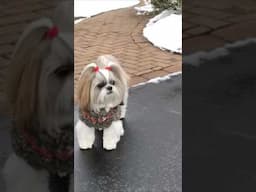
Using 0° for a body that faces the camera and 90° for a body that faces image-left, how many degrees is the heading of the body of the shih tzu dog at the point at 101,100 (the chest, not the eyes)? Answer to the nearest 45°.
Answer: approximately 0°

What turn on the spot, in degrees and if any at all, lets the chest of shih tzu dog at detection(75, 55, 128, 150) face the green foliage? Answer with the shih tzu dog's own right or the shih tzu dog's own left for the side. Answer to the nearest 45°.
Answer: approximately 180°
